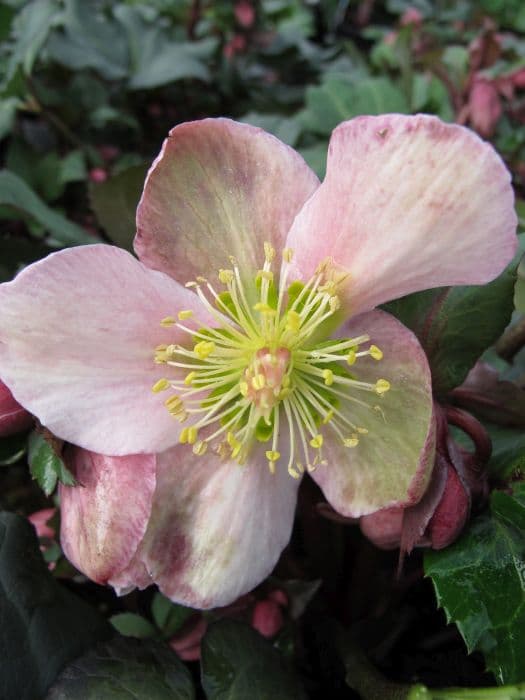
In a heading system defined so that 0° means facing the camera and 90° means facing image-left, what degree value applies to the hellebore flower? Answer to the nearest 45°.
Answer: approximately 0°

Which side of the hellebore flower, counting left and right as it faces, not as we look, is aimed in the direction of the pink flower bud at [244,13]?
back

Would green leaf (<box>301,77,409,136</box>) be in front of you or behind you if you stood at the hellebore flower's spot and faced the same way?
behind
